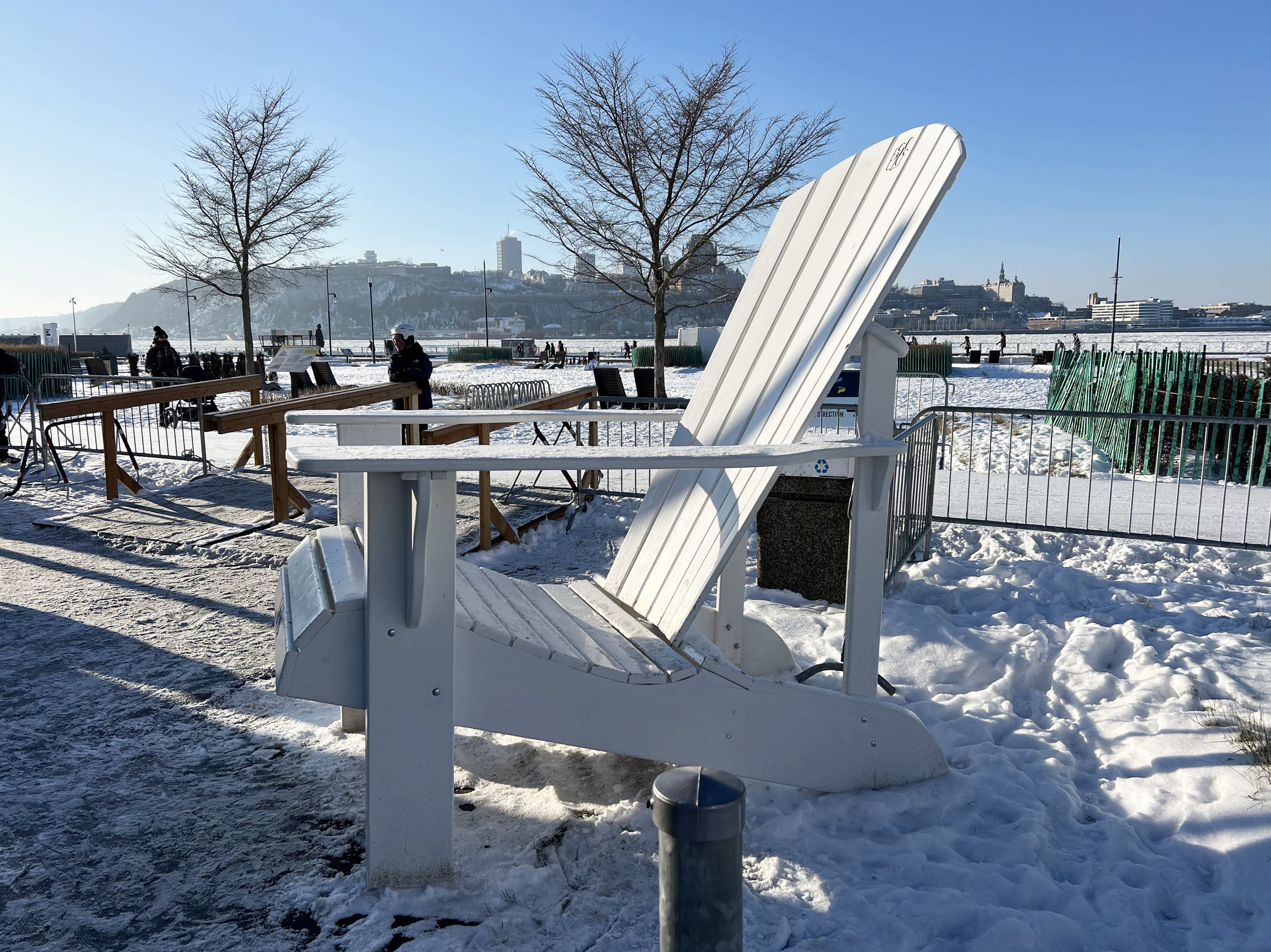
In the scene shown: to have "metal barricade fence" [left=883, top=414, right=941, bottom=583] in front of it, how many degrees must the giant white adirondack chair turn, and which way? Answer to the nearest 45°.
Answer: approximately 135° to its right

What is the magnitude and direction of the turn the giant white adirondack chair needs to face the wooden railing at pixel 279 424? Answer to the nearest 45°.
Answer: approximately 45° to its right

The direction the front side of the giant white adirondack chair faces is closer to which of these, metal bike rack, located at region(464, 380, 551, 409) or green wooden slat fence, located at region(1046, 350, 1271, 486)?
the metal bike rack

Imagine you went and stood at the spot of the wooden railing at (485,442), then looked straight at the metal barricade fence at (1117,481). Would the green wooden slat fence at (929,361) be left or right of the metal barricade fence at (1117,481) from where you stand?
left

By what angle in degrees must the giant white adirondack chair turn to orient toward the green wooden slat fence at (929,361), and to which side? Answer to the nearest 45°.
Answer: approximately 90° to its right

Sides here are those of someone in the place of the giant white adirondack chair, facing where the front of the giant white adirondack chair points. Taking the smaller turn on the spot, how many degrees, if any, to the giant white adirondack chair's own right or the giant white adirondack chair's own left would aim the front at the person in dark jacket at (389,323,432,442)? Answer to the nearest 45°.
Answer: approximately 90° to the giant white adirondack chair's own right

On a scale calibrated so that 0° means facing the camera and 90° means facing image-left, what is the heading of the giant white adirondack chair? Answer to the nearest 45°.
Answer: approximately 90°

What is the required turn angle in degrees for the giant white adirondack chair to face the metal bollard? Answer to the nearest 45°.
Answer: approximately 90° to its left

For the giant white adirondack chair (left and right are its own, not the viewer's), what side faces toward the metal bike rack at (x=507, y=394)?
right

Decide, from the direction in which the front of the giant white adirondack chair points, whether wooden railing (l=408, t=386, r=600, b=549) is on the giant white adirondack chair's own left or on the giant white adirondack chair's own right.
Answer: on the giant white adirondack chair's own right

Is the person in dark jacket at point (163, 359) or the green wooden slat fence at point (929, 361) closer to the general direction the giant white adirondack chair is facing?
the person in dark jacket
